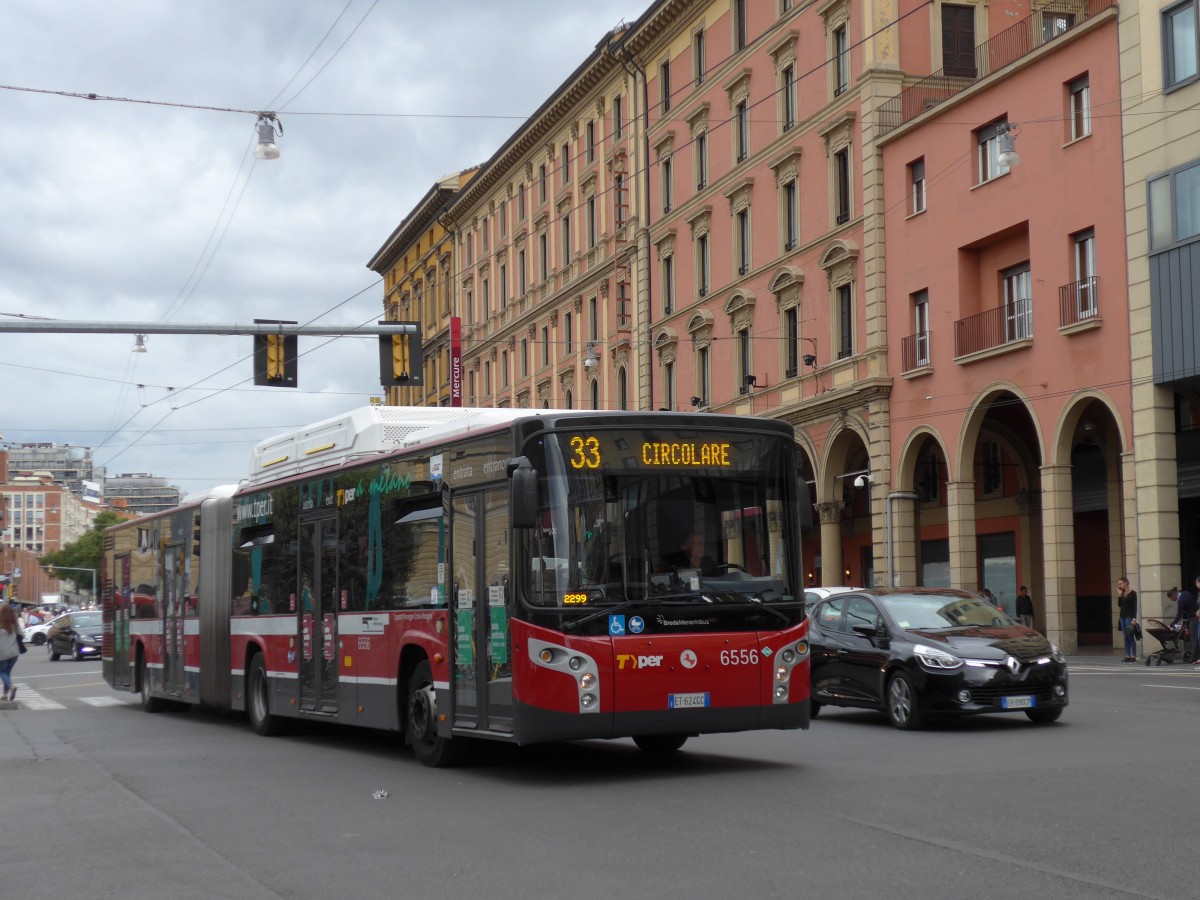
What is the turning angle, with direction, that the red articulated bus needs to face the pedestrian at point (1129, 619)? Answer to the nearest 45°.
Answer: approximately 90° to its left

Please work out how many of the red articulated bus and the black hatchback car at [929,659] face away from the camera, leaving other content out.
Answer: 0

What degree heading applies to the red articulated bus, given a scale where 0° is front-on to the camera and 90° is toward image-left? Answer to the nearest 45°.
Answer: approximately 315°

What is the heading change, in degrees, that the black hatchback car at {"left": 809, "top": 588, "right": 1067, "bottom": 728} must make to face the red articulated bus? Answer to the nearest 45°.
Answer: approximately 90° to its right

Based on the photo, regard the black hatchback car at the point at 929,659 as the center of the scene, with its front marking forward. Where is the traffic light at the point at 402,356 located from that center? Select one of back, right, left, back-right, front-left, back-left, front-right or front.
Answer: back

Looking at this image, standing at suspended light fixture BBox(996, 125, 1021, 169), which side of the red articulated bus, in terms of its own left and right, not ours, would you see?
left

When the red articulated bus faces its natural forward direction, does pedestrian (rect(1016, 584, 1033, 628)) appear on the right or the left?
on its left

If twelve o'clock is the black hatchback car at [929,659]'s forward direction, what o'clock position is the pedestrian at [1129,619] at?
The pedestrian is roughly at 8 o'clock from the black hatchback car.

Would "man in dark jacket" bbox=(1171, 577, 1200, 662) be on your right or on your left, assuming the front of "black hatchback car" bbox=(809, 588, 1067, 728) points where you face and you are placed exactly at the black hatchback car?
on your left

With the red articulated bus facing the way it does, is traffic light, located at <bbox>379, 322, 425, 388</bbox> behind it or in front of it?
behind
